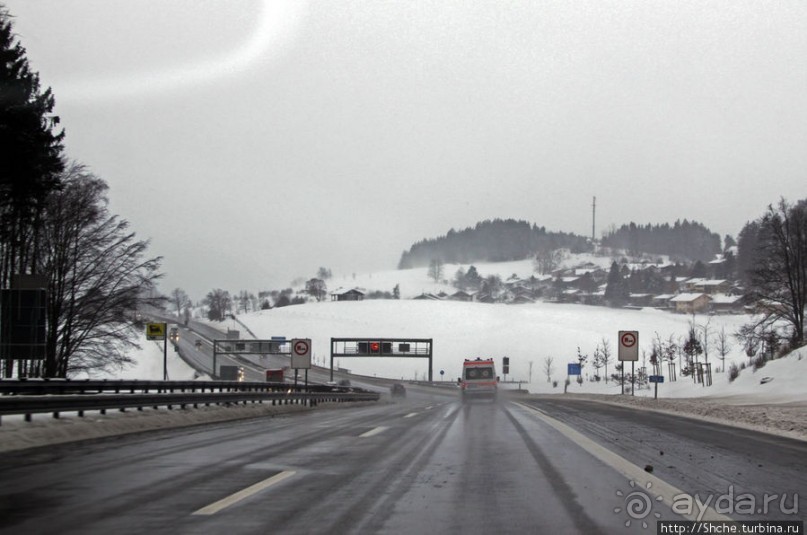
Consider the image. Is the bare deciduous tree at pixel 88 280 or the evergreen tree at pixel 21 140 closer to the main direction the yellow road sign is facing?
the evergreen tree

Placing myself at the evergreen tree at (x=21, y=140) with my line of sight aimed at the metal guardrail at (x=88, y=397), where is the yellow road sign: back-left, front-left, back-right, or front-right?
back-left

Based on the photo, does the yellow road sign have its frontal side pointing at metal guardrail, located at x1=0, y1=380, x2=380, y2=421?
yes

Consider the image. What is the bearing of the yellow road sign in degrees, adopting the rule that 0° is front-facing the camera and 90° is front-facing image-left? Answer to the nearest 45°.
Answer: approximately 0°
